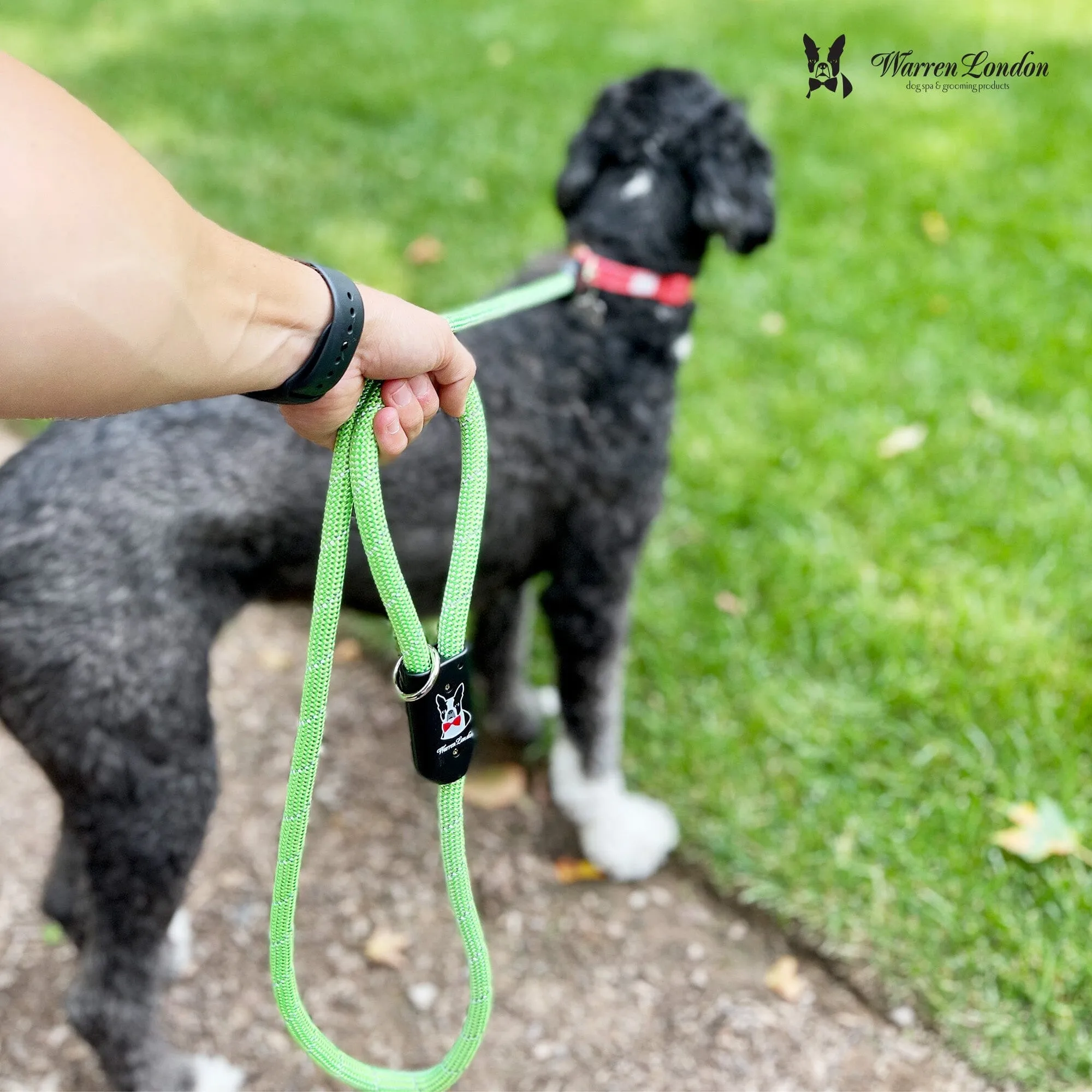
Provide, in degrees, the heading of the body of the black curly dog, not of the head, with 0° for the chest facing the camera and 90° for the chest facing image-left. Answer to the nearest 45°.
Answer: approximately 225°

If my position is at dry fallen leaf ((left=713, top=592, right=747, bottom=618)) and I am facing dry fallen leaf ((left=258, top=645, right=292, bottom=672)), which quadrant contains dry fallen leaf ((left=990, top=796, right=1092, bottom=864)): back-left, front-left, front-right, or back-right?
back-left

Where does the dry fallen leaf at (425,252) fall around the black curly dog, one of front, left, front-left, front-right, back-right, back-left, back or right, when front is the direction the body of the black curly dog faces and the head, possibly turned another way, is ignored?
front-left

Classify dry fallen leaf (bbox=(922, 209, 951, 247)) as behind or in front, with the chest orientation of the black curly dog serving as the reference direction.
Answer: in front

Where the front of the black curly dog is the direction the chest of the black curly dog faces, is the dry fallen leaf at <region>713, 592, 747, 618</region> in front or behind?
in front

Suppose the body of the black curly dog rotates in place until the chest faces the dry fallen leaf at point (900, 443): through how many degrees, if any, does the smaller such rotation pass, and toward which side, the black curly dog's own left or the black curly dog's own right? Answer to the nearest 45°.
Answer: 0° — it already faces it

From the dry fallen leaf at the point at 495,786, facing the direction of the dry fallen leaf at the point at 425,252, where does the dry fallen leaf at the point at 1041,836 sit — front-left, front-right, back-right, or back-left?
back-right
